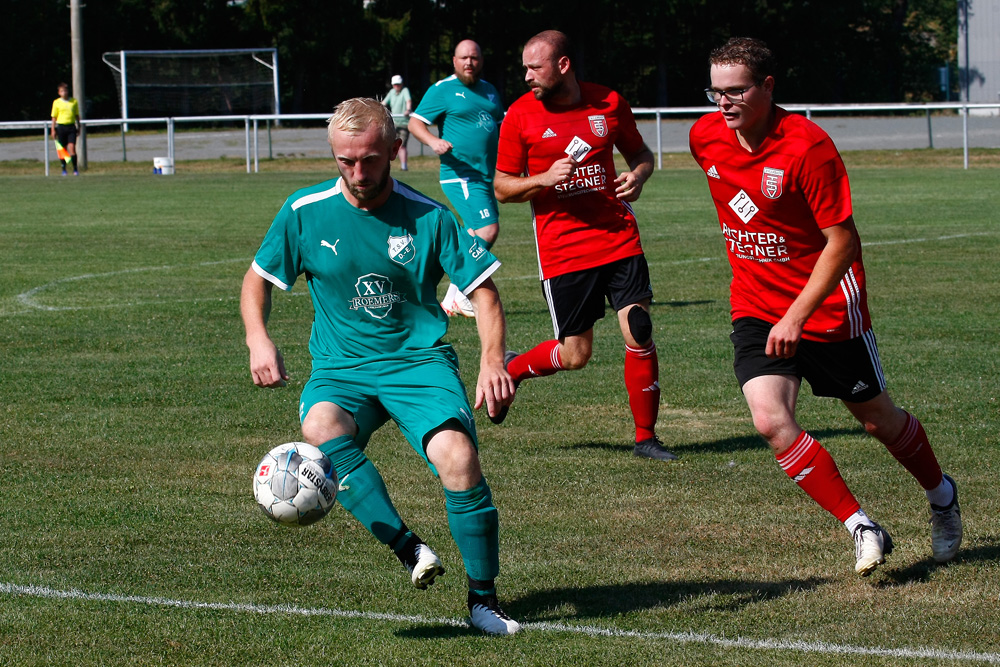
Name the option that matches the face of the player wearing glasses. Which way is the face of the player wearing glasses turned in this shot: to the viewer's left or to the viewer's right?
to the viewer's left

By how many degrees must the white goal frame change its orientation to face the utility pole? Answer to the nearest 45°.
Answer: approximately 45° to its right

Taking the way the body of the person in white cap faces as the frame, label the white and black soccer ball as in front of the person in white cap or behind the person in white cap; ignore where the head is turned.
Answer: in front

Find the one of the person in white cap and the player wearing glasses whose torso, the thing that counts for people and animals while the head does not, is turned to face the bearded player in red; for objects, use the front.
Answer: the person in white cap

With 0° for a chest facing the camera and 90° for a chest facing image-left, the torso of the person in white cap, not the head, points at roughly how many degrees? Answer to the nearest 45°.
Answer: approximately 0°

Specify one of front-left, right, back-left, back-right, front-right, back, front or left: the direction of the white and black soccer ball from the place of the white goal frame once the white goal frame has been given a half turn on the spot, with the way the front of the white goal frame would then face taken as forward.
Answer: back-left

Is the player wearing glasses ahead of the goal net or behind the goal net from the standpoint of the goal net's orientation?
ahead

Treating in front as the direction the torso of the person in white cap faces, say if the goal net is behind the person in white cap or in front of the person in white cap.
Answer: behind

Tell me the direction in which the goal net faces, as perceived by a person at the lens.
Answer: facing the viewer and to the right of the viewer

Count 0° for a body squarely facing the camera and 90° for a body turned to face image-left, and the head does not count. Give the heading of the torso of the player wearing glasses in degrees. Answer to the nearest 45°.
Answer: approximately 45°
